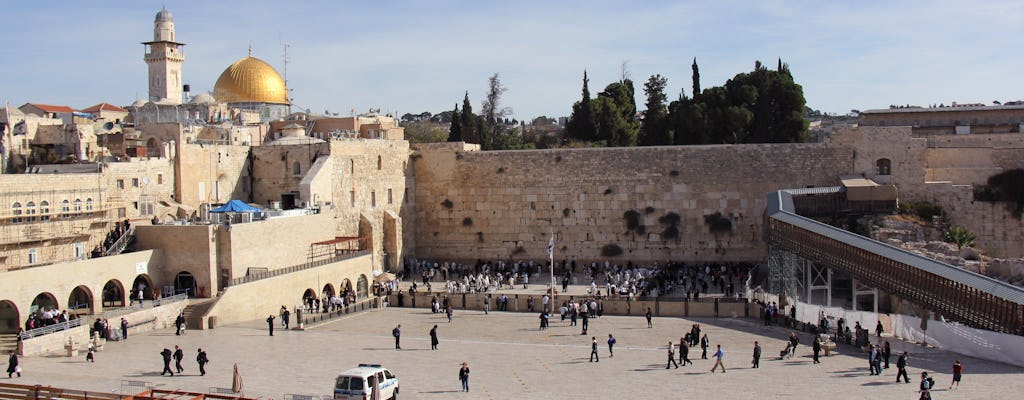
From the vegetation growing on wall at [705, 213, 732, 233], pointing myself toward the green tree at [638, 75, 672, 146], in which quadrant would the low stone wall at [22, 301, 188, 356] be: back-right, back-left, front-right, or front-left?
back-left
